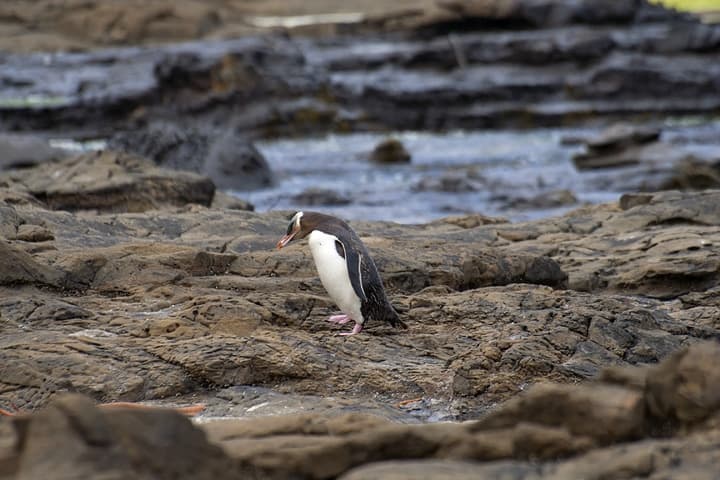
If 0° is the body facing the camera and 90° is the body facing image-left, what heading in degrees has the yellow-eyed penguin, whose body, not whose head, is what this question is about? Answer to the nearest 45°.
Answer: approximately 90°

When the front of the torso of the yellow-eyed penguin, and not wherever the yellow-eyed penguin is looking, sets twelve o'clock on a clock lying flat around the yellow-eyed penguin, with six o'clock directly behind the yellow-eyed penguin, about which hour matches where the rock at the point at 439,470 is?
The rock is roughly at 9 o'clock from the yellow-eyed penguin.

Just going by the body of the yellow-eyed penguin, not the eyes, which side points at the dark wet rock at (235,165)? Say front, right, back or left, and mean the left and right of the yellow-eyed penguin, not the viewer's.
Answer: right

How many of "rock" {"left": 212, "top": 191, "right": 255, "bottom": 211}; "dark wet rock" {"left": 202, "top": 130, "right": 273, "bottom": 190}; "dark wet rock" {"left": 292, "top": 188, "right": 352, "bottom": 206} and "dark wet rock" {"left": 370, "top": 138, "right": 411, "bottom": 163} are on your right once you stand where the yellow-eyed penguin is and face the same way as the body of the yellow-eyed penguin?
4

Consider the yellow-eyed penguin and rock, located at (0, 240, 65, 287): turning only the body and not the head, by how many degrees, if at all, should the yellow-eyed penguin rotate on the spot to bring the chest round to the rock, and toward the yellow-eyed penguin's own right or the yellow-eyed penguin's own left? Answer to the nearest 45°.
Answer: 0° — it already faces it

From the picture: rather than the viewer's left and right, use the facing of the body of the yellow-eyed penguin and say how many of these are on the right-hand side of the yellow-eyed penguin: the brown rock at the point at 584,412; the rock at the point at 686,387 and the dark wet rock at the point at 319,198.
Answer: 1

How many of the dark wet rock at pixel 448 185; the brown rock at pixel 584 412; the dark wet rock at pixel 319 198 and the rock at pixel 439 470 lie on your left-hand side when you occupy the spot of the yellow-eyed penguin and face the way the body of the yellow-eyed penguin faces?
2

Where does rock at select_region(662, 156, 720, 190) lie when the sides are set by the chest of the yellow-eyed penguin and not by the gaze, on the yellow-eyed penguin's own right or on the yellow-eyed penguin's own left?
on the yellow-eyed penguin's own right

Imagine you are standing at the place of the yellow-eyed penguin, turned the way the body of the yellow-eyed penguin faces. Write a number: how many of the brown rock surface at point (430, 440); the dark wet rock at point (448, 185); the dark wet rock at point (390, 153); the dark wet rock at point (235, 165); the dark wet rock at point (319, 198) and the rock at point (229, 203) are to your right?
5

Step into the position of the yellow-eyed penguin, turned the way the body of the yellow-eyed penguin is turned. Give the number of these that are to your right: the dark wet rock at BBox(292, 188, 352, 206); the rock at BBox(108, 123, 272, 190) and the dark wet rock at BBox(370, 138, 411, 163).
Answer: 3

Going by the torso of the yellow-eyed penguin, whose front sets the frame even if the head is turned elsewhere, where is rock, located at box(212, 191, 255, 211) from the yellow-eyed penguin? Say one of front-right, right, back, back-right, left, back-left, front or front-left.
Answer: right

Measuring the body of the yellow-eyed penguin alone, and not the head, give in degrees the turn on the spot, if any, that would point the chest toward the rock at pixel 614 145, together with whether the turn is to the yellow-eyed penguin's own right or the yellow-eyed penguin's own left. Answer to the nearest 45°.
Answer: approximately 90° to the yellow-eyed penguin's own right

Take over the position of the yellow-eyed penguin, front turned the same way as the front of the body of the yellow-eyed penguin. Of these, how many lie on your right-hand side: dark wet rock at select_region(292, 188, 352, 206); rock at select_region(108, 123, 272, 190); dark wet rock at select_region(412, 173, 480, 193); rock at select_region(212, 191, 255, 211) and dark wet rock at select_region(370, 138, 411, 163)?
5

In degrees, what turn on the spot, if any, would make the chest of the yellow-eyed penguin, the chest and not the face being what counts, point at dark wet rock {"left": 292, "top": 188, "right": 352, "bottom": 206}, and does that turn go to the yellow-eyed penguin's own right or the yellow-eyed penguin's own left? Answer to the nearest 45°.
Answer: approximately 90° to the yellow-eyed penguin's own right

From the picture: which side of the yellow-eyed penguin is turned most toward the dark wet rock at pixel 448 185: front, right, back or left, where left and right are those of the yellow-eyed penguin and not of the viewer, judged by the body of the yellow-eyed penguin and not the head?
right

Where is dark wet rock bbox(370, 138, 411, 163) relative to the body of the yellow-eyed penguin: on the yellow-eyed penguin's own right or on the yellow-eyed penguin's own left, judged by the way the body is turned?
on the yellow-eyed penguin's own right
